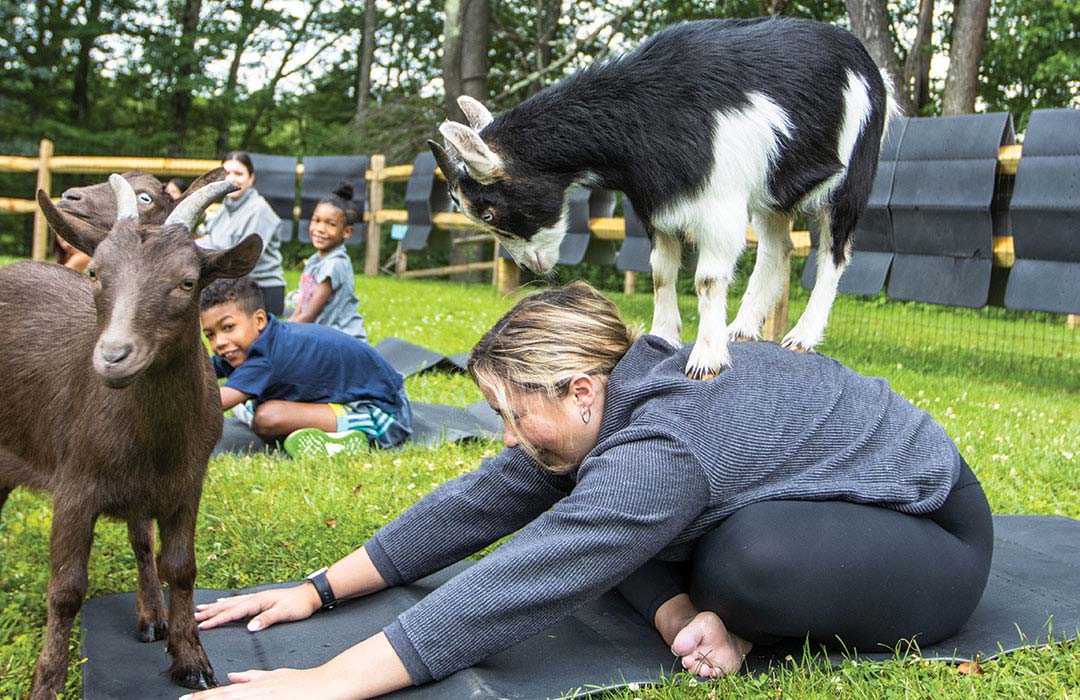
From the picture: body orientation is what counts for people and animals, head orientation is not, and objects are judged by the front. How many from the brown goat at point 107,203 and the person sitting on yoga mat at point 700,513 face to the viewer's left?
2

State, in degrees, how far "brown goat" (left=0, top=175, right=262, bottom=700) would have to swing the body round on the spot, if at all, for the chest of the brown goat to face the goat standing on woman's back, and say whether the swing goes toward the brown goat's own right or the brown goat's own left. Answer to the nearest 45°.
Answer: approximately 45° to the brown goat's own left

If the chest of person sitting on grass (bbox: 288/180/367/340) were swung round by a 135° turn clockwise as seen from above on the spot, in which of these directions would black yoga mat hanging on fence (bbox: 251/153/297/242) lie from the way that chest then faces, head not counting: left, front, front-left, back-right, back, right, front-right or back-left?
front

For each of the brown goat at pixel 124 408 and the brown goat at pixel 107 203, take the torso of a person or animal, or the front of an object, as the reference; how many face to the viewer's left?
1

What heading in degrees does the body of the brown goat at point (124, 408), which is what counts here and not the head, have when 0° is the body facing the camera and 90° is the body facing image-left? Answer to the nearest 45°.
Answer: approximately 315°

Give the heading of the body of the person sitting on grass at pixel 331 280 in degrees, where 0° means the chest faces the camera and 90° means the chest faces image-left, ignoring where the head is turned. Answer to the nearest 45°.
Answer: approximately 45°

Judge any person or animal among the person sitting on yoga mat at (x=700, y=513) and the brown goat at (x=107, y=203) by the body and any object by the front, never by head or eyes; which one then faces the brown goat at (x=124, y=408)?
the person sitting on yoga mat

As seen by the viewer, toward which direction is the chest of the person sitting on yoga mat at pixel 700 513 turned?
to the viewer's left

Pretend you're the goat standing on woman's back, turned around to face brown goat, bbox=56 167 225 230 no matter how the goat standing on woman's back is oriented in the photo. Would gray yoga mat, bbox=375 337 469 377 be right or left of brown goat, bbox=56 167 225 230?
right

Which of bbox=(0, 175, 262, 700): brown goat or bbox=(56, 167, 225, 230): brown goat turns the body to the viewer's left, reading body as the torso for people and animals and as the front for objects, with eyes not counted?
bbox=(56, 167, 225, 230): brown goat

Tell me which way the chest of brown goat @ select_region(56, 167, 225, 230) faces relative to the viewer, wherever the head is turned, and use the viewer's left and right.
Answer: facing to the left of the viewer

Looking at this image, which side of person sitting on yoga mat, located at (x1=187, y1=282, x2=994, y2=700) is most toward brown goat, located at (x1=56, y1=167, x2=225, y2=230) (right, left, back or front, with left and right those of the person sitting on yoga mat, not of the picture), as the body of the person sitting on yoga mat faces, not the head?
front

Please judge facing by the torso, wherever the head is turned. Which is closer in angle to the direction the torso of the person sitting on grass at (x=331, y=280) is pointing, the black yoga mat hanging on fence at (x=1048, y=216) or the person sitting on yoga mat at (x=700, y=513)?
the person sitting on yoga mat
